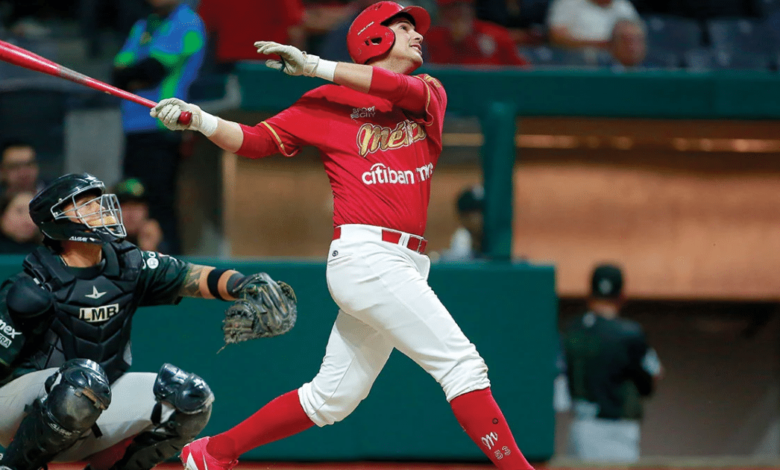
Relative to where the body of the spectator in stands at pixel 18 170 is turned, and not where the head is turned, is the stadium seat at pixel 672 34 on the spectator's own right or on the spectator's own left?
on the spectator's own left

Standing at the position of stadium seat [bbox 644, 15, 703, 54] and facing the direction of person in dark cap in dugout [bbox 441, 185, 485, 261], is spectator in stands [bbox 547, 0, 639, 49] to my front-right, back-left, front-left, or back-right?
front-right

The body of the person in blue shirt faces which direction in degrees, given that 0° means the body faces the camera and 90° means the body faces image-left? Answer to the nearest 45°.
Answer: approximately 45°

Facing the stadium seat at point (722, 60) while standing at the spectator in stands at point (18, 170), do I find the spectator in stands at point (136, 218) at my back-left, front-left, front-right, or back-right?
front-right

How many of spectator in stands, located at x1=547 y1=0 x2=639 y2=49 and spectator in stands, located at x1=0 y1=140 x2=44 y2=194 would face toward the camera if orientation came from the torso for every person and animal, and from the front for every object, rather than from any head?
2

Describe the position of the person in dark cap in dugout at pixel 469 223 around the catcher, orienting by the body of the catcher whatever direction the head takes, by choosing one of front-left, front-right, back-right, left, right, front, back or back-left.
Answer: left

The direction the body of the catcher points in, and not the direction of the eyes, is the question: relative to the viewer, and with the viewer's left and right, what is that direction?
facing the viewer and to the right of the viewer

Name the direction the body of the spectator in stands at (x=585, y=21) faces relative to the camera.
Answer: toward the camera

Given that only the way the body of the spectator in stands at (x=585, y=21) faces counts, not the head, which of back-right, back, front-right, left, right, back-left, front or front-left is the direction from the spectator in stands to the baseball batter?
front

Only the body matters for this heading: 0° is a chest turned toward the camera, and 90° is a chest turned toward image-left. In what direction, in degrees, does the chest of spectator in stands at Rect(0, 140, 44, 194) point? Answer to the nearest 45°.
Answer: approximately 0°

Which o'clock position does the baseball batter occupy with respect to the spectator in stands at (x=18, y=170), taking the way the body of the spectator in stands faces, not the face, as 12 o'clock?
The baseball batter is roughly at 11 o'clock from the spectator in stands.

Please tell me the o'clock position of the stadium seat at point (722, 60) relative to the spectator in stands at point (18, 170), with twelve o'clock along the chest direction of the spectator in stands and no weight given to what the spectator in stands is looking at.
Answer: The stadium seat is roughly at 9 o'clock from the spectator in stands.
